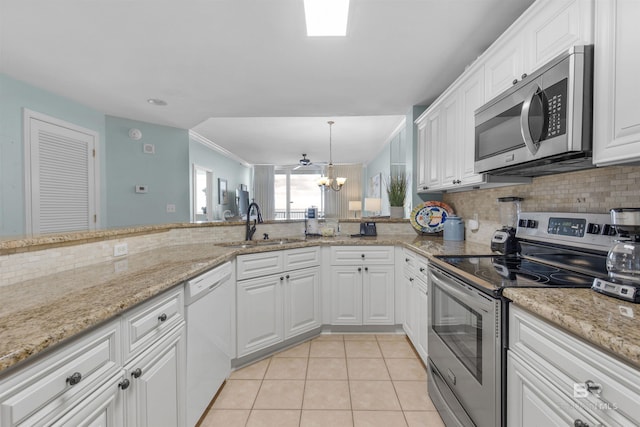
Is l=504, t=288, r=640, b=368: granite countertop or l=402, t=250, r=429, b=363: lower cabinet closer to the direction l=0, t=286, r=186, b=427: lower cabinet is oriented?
the granite countertop

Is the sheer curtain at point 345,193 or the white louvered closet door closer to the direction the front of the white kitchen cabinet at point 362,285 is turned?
the white louvered closet door

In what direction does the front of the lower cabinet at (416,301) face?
to the viewer's left

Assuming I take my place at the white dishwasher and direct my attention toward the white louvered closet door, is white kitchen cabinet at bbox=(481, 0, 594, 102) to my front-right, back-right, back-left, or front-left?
back-right

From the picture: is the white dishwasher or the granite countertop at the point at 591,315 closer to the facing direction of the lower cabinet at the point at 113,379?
the granite countertop

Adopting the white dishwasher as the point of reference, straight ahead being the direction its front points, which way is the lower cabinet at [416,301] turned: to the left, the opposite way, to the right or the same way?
the opposite way

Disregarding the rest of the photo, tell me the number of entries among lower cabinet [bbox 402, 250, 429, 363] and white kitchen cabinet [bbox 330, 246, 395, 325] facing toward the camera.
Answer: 1

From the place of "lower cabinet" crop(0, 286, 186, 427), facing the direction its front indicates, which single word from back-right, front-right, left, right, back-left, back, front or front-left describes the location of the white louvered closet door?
back-left

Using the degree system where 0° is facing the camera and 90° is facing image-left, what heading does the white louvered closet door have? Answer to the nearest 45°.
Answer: approximately 315°

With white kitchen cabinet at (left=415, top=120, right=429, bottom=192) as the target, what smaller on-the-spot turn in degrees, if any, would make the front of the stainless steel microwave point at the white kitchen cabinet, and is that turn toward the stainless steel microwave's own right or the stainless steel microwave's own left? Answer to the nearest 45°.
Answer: approximately 90° to the stainless steel microwave's own right
